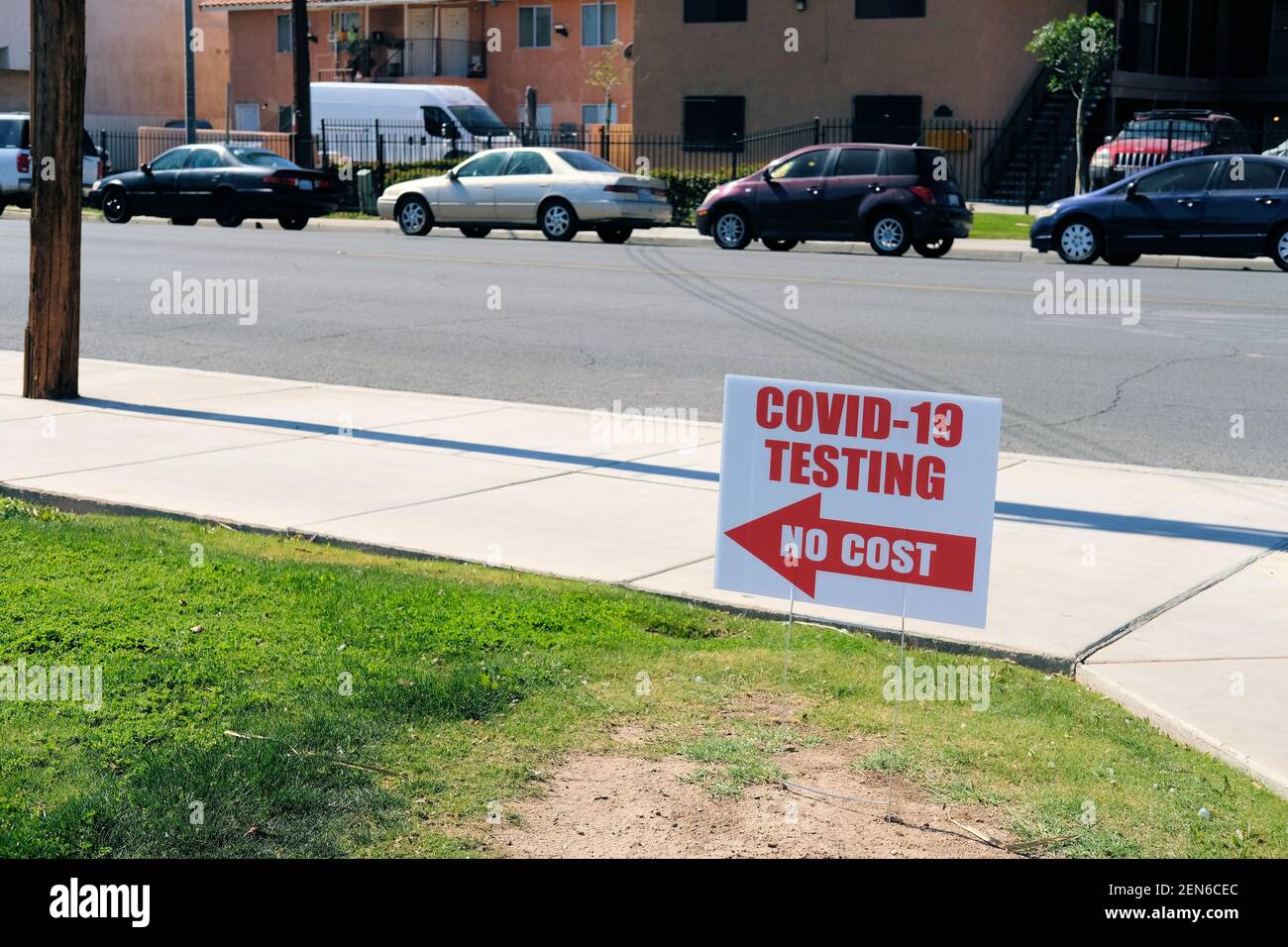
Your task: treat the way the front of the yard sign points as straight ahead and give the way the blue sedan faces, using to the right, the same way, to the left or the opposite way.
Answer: to the right

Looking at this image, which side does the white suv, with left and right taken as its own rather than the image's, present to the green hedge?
back

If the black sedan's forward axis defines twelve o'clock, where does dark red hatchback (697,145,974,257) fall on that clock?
The dark red hatchback is roughly at 6 o'clock from the black sedan.

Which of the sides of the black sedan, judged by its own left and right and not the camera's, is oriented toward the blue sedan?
back

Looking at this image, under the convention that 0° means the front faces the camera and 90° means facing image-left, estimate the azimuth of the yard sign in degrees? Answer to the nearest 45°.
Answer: approximately 0°

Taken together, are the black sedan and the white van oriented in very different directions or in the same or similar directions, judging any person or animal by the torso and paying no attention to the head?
very different directions

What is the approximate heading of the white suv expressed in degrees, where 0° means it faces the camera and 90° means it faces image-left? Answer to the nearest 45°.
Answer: approximately 135°

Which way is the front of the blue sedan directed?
to the viewer's left
